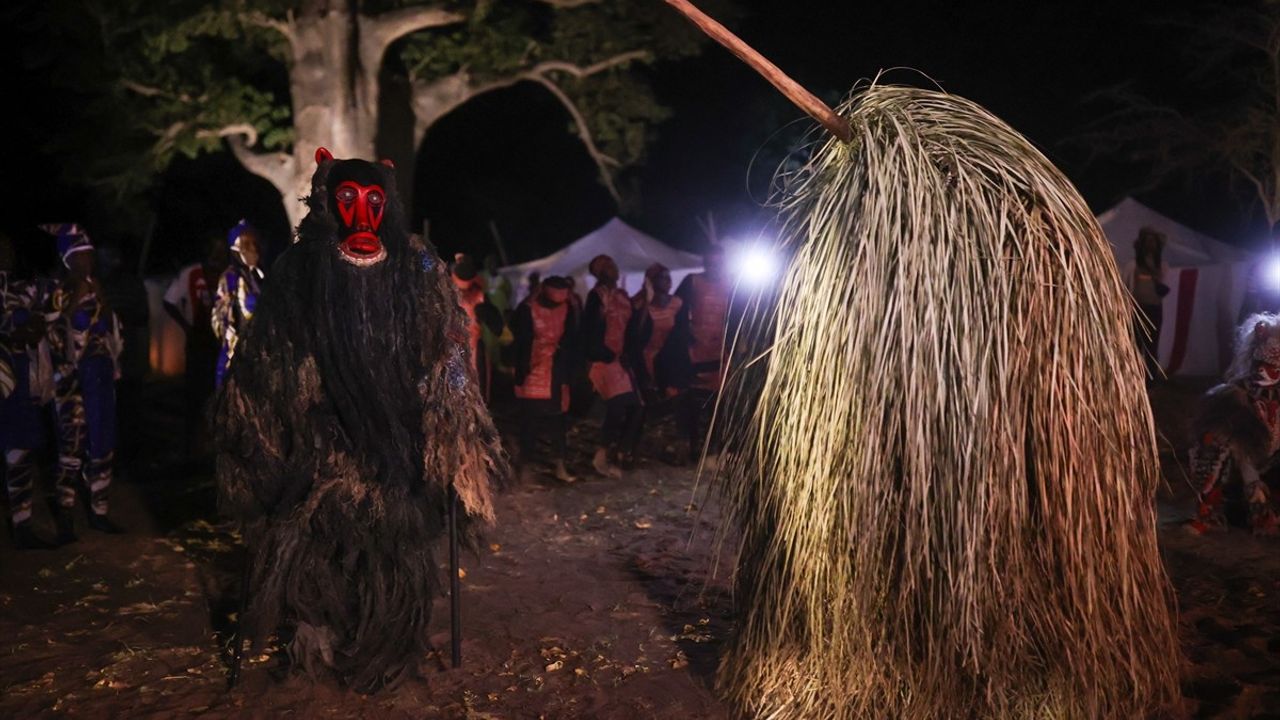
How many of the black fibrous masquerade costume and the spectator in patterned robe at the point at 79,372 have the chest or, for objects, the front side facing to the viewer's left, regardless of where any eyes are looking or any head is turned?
0

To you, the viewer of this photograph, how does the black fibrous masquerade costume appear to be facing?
facing the viewer

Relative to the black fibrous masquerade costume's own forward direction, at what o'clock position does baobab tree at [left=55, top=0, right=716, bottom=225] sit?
The baobab tree is roughly at 6 o'clock from the black fibrous masquerade costume.

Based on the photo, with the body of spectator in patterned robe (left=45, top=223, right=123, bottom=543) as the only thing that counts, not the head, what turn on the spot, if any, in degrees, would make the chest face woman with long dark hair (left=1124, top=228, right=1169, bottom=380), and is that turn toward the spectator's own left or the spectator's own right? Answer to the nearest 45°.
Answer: approximately 45° to the spectator's own left

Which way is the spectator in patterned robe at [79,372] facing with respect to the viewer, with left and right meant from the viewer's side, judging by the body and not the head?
facing the viewer and to the right of the viewer

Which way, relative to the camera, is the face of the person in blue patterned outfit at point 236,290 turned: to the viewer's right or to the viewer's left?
to the viewer's right

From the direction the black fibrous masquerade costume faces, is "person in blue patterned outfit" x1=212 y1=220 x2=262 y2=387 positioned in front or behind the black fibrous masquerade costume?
behind

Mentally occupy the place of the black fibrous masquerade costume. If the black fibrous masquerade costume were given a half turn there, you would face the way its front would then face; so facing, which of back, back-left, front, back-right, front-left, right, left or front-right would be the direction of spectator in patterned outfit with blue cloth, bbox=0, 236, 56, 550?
front-left

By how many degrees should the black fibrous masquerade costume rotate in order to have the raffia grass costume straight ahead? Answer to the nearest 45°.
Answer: approximately 45° to its left
